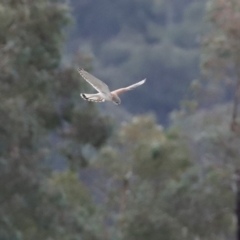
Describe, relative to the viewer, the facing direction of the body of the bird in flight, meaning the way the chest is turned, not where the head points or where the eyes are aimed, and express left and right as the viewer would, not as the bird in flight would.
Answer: facing the viewer and to the right of the viewer
